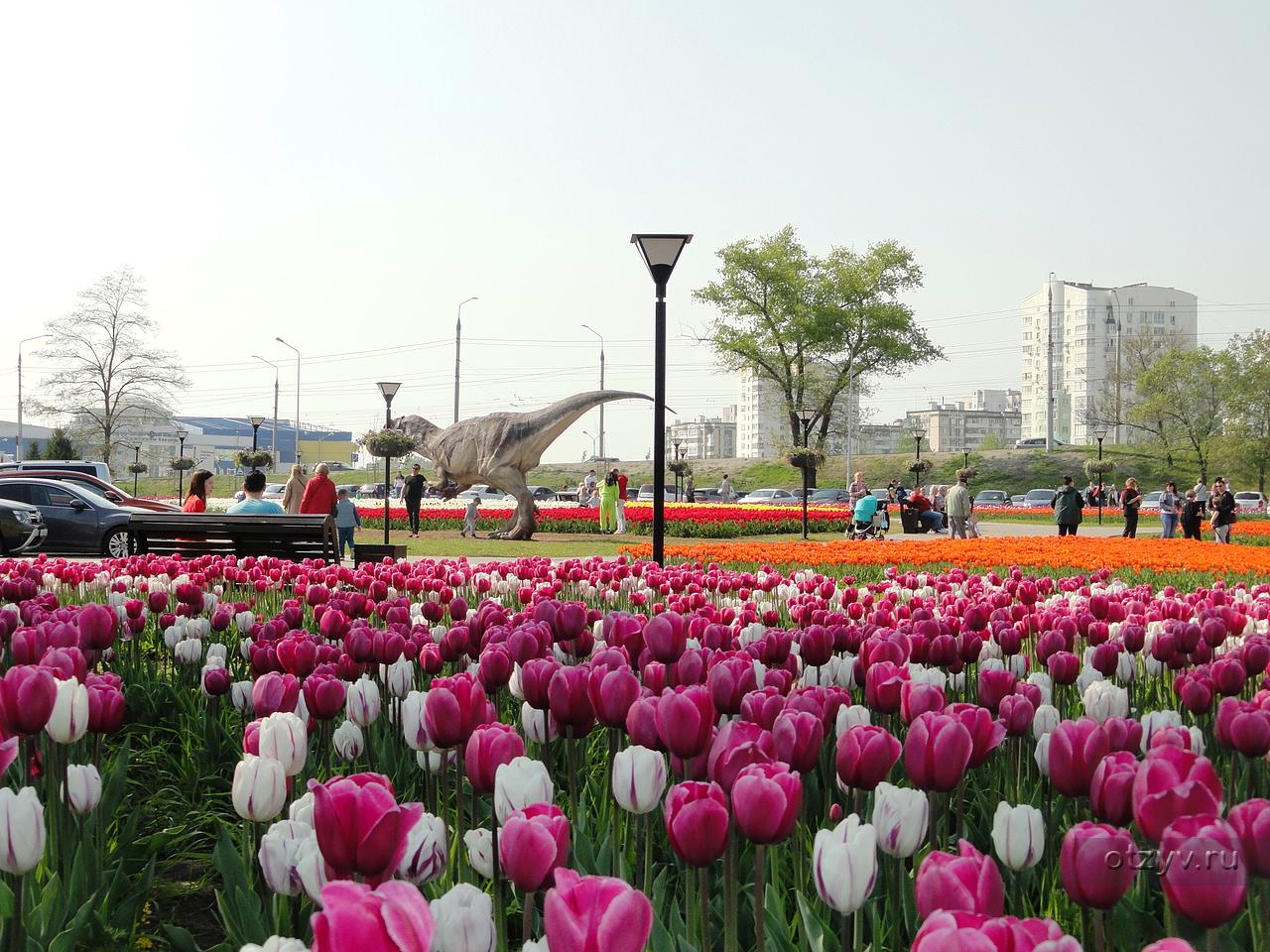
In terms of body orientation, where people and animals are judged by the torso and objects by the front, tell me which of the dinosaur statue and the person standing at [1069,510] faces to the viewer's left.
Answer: the dinosaur statue

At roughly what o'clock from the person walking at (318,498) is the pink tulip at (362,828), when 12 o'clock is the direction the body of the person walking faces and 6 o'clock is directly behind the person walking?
The pink tulip is roughly at 6 o'clock from the person walking.

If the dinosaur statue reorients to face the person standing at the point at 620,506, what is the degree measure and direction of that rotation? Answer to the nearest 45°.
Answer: approximately 135° to its right

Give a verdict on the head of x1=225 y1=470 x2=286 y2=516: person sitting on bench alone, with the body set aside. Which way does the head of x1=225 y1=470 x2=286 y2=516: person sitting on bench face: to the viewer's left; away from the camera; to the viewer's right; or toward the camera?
away from the camera

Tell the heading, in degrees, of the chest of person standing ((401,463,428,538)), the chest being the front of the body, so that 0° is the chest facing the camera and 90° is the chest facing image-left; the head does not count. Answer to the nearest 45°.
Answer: approximately 0°

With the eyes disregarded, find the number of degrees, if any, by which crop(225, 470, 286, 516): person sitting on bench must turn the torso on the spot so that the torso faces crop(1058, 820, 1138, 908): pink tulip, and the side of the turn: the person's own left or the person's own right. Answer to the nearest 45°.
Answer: approximately 180°

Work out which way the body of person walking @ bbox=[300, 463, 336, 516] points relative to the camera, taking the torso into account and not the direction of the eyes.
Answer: away from the camera

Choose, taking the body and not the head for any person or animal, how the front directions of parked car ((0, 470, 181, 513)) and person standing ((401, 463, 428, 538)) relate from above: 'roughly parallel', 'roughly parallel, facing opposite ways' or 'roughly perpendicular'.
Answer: roughly perpendicular

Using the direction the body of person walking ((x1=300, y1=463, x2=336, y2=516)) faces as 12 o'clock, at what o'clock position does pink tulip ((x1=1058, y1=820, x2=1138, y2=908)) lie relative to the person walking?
The pink tulip is roughly at 6 o'clock from the person walking.

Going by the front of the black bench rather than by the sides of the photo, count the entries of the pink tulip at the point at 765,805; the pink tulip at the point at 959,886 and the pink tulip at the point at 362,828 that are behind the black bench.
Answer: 3

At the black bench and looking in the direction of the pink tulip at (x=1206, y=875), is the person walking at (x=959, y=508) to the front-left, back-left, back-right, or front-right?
back-left

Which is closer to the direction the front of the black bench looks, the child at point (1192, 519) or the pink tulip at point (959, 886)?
the child

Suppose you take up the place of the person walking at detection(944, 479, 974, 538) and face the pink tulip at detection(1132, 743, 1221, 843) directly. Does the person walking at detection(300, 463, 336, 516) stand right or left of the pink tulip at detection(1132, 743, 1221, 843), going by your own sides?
right

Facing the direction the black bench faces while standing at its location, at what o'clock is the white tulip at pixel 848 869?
The white tulip is roughly at 6 o'clock from the black bench.
